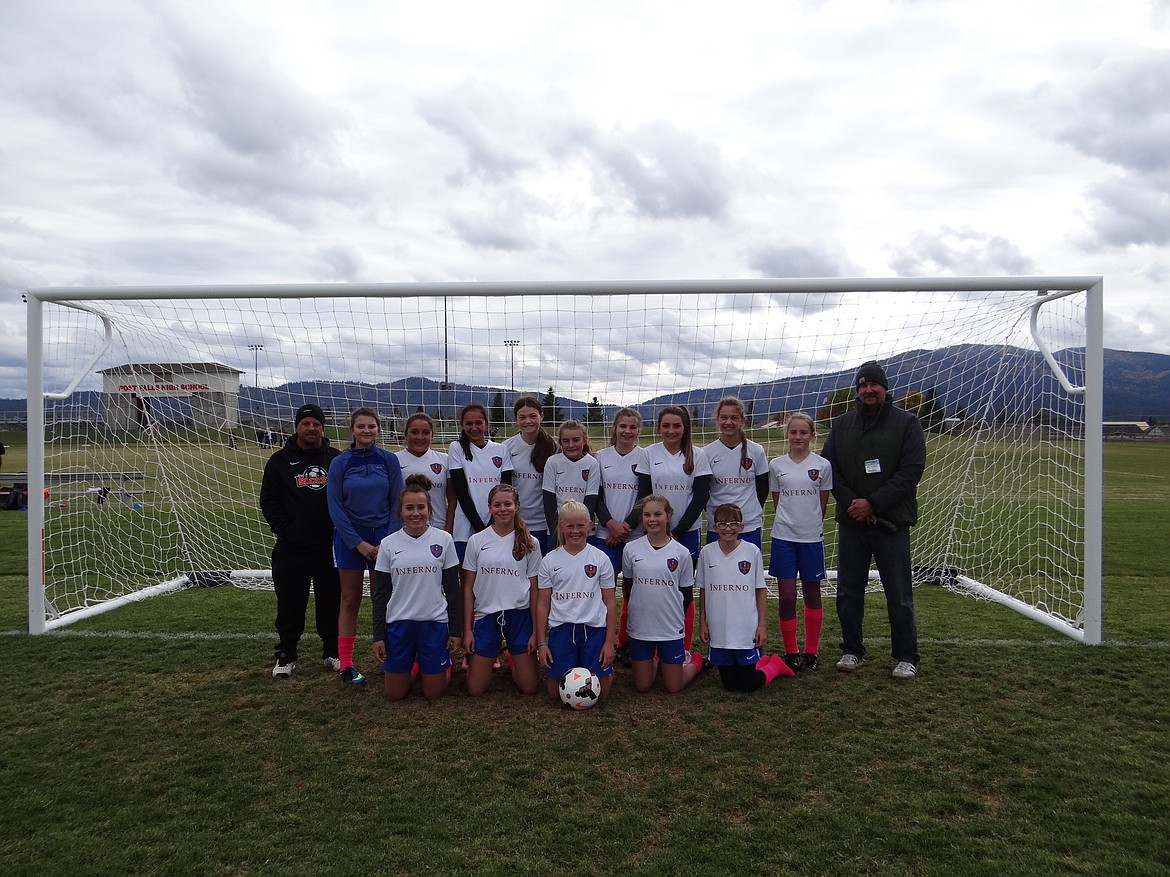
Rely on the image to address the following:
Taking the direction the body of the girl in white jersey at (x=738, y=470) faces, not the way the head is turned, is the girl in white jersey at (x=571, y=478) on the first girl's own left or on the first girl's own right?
on the first girl's own right

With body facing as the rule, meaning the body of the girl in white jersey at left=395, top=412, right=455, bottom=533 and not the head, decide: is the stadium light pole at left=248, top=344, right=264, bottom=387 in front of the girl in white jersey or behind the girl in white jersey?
behind

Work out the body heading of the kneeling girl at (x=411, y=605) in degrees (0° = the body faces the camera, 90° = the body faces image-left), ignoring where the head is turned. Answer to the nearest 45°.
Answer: approximately 0°

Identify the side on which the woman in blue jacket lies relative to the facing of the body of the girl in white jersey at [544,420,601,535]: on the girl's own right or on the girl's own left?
on the girl's own right

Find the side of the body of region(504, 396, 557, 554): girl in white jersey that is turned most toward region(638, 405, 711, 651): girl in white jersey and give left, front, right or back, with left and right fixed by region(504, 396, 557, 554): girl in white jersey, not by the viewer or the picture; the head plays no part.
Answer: left
